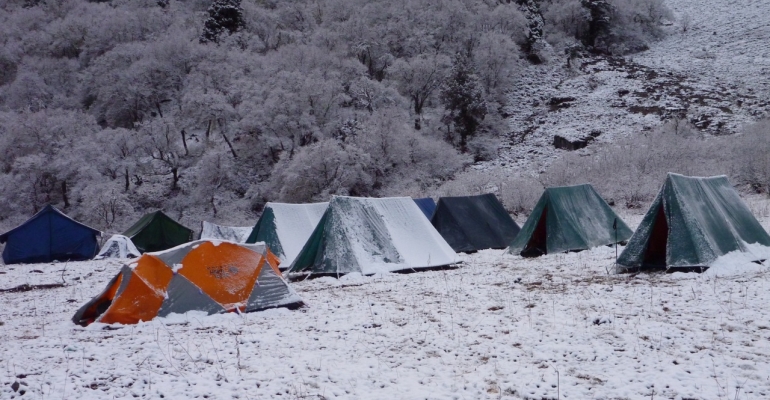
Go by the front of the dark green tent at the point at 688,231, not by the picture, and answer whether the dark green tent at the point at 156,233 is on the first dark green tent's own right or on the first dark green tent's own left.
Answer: on the first dark green tent's own right

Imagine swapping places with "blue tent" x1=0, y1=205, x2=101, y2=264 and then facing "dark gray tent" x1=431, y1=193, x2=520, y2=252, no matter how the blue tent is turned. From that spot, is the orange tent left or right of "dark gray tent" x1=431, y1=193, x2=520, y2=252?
right

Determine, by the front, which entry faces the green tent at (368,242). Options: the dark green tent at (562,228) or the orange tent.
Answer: the dark green tent

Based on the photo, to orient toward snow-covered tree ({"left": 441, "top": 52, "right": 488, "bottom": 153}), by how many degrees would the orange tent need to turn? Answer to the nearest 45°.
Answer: approximately 135° to its right

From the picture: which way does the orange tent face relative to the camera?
to the viewer's left

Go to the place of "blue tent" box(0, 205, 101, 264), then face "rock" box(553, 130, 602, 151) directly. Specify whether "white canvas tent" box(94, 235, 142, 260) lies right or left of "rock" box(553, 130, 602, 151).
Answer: right

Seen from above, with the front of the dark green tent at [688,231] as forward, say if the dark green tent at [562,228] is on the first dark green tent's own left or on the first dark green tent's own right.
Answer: on the first dark green tent's own right

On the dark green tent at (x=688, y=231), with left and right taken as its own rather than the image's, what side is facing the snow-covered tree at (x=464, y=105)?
right

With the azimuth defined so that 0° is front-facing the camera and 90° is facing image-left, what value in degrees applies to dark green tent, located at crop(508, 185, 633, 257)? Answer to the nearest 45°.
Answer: approximately 45°
